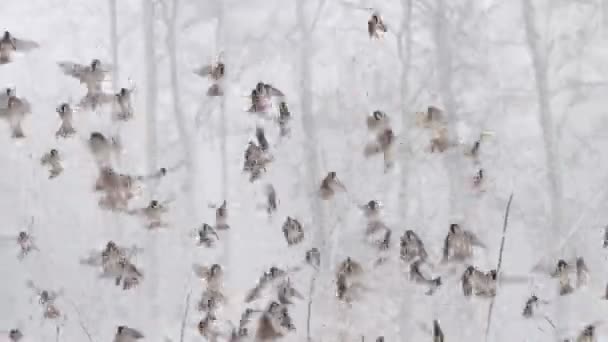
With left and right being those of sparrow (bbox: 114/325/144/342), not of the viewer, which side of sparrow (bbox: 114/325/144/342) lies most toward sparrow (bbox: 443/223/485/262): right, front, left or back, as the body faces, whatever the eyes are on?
back

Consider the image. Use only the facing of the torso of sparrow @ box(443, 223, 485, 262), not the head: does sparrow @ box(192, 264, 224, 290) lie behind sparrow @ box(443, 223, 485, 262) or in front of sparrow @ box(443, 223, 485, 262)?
in front

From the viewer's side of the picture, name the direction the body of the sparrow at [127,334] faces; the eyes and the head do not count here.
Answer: to the viewer's left
